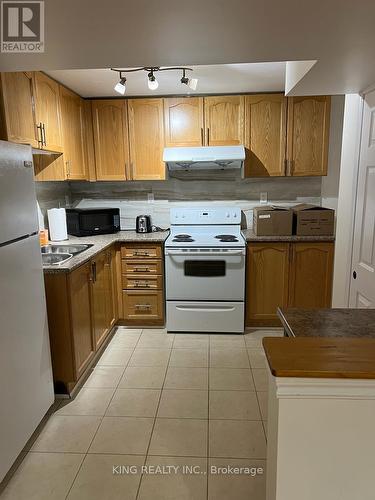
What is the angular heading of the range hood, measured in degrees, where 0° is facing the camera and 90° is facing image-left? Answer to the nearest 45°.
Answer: approximately 0°

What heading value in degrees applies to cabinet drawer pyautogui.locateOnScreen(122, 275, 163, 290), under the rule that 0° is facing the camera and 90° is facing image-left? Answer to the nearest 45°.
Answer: approximately 0°

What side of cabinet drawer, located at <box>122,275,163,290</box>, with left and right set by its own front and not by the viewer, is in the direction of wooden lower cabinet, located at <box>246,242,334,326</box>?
left

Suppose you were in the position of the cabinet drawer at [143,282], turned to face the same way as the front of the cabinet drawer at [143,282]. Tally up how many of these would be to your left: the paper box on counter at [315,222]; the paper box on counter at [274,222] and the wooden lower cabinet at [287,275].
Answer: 3

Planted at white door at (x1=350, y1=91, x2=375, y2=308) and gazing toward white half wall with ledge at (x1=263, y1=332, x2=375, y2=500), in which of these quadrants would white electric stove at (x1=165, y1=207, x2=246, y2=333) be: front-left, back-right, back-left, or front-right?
back-right

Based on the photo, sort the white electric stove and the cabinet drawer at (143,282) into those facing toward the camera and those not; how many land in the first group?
2

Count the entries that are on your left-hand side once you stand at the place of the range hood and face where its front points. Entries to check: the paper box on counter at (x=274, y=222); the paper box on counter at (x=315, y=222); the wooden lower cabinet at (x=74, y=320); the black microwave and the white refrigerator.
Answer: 2

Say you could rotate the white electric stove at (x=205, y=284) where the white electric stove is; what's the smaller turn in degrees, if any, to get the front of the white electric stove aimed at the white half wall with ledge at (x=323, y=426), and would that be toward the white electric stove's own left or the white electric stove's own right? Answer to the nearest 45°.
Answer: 0° — it already faces it

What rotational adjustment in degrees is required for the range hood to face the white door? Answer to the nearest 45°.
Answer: approximately 45° to its left
